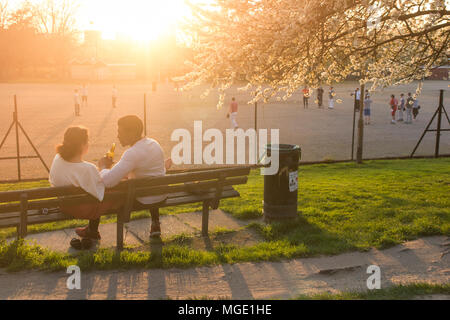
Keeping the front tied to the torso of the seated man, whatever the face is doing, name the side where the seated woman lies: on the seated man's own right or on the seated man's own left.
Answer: on the seated man's own left

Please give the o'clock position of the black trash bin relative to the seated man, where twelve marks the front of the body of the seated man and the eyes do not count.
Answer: The black trash bin is roughly at 4 o'clock from the seated man.

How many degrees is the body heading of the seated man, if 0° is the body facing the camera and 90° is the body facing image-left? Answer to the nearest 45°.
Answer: approximately 135°

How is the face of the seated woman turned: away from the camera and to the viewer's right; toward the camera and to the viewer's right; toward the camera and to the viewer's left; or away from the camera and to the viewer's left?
away from the camera and to the viewer's right

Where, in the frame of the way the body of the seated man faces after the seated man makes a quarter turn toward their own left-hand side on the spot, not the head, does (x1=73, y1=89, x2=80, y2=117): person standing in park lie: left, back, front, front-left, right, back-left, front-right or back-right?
back-right
